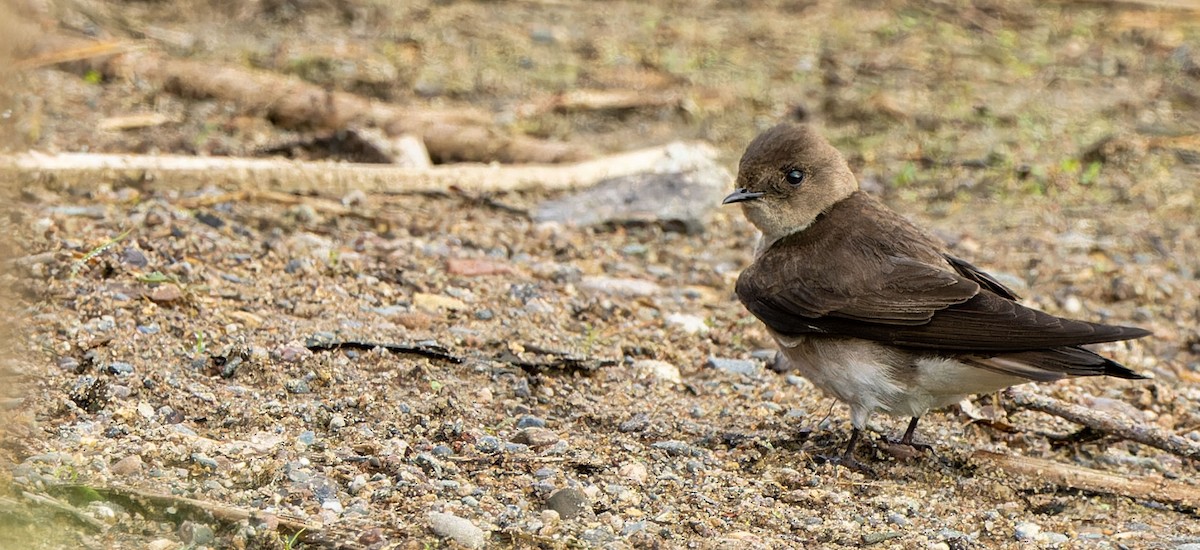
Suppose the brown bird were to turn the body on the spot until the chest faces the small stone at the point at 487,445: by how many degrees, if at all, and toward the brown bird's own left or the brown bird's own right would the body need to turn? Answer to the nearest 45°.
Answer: approximately 45° to the brown bird's own left

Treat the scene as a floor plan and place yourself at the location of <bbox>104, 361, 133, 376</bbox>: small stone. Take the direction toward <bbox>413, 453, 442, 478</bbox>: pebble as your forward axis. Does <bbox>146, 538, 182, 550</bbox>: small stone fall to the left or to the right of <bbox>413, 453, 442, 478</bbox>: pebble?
right

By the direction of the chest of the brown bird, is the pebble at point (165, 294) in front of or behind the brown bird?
in front

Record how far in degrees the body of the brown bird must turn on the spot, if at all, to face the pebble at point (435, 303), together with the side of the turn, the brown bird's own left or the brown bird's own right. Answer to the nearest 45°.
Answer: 0° — it already faces it

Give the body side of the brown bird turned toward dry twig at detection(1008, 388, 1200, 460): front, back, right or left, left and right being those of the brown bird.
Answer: back

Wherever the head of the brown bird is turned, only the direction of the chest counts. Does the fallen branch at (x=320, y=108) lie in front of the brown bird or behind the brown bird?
in front

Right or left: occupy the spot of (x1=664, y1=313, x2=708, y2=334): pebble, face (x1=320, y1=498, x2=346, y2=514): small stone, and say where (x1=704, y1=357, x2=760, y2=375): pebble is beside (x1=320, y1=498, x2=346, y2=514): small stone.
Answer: left

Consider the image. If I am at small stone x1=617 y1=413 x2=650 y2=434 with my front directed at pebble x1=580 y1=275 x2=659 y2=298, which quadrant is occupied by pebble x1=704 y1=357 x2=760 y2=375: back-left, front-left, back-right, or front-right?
front-right

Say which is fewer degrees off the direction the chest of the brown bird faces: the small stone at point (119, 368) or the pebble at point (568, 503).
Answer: the small stone

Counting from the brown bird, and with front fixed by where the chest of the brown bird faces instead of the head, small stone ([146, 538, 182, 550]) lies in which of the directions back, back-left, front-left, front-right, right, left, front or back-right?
front-left

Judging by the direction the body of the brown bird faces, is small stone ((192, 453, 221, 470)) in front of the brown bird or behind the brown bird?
in front

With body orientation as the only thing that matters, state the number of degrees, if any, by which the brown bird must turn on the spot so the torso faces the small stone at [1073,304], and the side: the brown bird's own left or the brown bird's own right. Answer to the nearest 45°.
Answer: approximately 135° to the brown bird's own right

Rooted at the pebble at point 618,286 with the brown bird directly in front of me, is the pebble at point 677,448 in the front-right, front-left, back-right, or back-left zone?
front-right

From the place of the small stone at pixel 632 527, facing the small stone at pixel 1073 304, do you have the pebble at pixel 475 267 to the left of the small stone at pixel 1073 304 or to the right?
left

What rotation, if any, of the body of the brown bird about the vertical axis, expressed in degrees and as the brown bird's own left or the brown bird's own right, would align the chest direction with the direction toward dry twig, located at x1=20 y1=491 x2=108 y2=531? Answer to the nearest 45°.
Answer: approximately 45° to the brown bird's own left

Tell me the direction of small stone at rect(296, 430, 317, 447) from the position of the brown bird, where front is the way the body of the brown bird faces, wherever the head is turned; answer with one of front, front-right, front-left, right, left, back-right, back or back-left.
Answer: front-left

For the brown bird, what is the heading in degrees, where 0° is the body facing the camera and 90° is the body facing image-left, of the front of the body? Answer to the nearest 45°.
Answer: approximately 90°

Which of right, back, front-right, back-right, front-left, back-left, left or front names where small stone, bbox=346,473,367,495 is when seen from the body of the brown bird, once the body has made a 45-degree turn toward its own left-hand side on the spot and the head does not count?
front

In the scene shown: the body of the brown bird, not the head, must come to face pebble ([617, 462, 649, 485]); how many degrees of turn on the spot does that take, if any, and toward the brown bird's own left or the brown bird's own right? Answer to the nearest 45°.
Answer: approximately 45° to the brown bird's own left

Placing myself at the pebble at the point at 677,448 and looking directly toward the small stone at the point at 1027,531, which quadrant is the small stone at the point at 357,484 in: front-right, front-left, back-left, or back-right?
back-right

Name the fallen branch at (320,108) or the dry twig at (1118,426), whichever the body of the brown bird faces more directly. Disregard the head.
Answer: the fallen branch
